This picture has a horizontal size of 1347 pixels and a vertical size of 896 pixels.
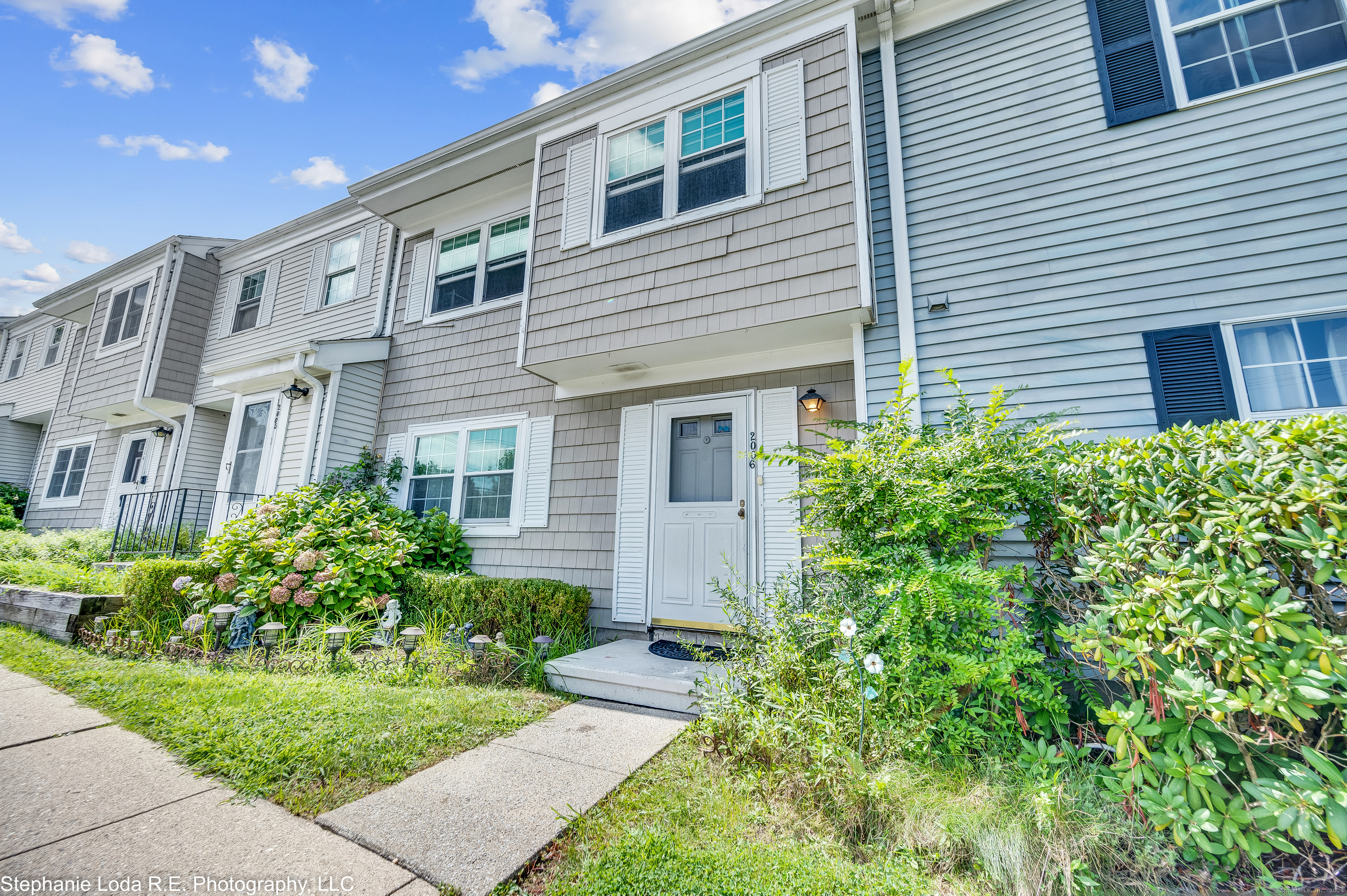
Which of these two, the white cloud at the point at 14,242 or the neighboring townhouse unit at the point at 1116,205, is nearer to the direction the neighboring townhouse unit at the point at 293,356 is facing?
the neighboring townhouse unit

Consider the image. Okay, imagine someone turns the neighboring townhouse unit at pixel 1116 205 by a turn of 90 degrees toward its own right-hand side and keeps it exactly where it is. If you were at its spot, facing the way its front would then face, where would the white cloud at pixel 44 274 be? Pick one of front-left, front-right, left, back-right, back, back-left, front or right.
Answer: front

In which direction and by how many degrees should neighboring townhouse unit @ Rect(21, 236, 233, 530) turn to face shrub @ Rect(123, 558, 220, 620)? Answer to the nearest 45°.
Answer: approximately 45° to its left

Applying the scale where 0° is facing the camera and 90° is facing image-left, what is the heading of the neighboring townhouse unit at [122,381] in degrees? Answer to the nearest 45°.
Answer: approximately 45°

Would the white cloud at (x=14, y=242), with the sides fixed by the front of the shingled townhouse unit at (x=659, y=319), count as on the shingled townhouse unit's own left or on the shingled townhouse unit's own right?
on the shingled townhouse unit's own right

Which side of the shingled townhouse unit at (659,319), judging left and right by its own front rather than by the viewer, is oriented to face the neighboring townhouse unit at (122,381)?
right

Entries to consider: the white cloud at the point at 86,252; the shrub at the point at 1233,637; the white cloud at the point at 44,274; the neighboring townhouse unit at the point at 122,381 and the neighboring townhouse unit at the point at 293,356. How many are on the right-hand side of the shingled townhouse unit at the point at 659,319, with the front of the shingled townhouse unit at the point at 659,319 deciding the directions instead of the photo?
4

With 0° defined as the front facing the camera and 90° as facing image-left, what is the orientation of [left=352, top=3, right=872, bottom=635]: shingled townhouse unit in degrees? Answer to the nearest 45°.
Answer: approximately 45°

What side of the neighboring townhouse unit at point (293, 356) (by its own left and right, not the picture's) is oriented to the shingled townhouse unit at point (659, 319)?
left
